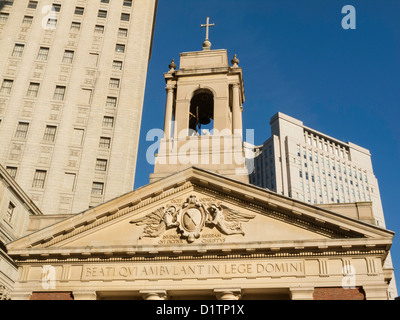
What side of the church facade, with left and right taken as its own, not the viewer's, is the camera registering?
front
